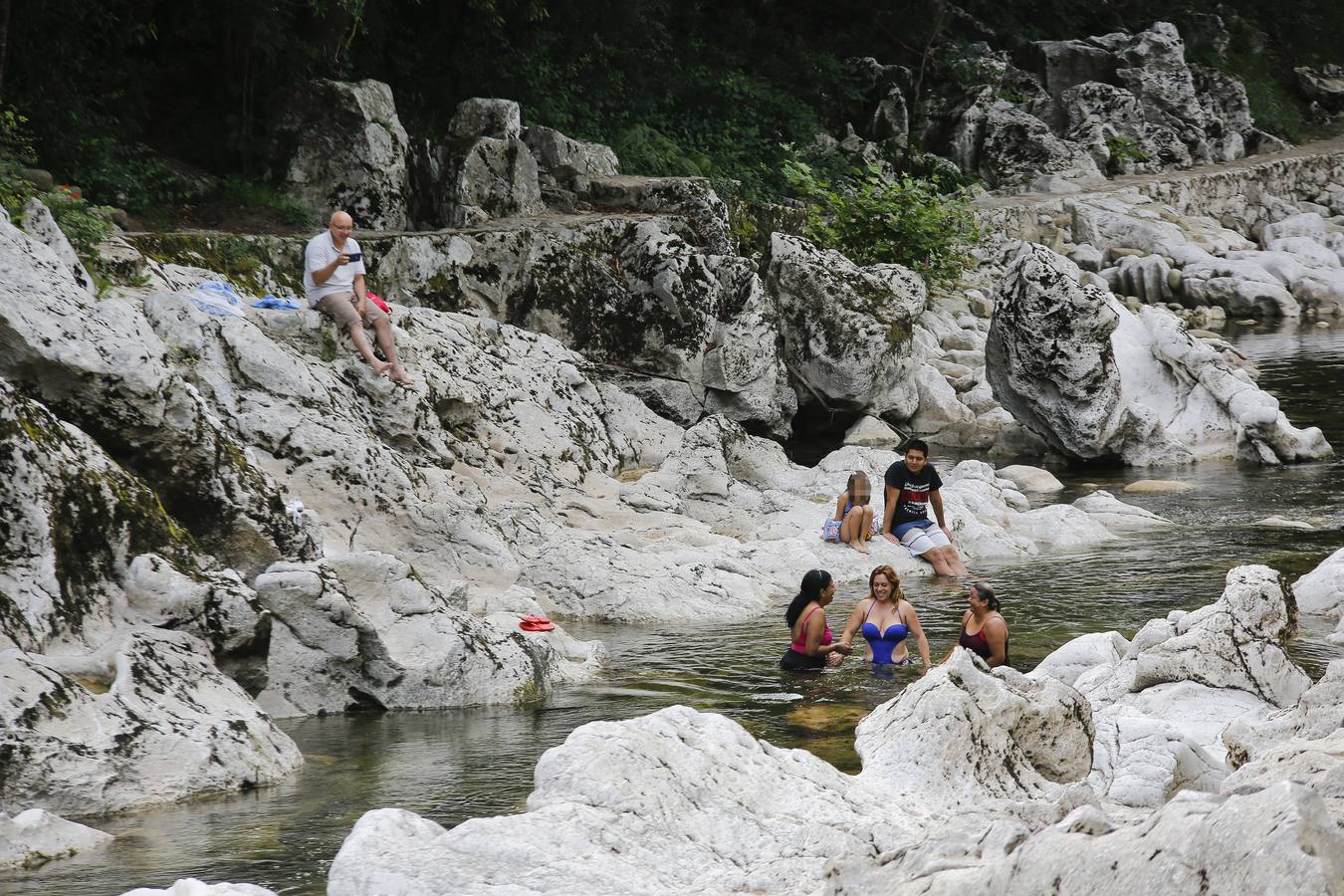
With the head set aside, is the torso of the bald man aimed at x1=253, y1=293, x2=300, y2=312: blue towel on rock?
no

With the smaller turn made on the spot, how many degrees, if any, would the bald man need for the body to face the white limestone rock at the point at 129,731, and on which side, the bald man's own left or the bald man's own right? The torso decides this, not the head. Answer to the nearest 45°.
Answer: approximately 45° to the bald man's own right

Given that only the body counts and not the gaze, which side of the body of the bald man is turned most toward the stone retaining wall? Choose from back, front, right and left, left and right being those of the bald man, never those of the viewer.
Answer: left

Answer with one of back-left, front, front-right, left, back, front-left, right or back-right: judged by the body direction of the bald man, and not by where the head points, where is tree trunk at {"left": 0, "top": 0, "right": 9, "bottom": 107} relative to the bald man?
back

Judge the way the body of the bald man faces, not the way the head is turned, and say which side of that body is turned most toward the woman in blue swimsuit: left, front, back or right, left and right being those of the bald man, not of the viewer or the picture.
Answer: front

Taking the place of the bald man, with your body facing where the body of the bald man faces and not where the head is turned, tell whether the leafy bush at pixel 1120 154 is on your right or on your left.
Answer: on your left

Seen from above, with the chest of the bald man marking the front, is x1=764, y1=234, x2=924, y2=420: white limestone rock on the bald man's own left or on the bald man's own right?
on the bald man's own left

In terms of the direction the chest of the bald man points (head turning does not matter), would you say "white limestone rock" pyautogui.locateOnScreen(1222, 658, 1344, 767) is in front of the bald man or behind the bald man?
in front

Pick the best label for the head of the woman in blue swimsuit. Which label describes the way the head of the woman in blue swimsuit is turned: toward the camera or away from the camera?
toward the camera

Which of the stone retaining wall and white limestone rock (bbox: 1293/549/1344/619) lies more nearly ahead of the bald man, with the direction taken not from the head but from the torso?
the white limestone rock

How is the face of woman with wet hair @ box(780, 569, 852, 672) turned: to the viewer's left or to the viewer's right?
to the viewer's right

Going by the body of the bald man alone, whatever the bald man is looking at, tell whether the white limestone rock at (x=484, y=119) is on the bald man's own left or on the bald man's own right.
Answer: on the bald man's own left

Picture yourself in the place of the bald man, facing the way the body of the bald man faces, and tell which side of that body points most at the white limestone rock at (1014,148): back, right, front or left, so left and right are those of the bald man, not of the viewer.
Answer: left

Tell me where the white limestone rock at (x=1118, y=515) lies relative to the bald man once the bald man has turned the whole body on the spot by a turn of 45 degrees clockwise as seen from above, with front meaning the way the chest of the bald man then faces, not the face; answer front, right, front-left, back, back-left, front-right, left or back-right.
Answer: left

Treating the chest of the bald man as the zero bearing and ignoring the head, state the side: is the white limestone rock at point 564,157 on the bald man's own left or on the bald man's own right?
on the bald man's own left

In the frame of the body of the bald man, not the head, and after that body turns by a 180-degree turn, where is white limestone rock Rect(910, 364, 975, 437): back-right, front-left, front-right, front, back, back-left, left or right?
right

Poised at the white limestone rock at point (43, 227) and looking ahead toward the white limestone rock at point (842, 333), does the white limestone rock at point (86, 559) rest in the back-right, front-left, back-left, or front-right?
back-right

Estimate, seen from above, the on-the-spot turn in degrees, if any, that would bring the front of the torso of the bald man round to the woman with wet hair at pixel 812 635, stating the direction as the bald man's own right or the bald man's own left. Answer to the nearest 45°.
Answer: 0° — they already face them
